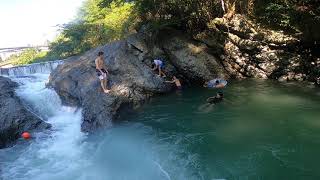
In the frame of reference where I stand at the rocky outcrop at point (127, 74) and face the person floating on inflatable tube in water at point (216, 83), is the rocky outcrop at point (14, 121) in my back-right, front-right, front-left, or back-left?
back-right

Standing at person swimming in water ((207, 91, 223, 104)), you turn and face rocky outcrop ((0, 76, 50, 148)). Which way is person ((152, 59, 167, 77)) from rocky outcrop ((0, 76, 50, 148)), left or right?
right
